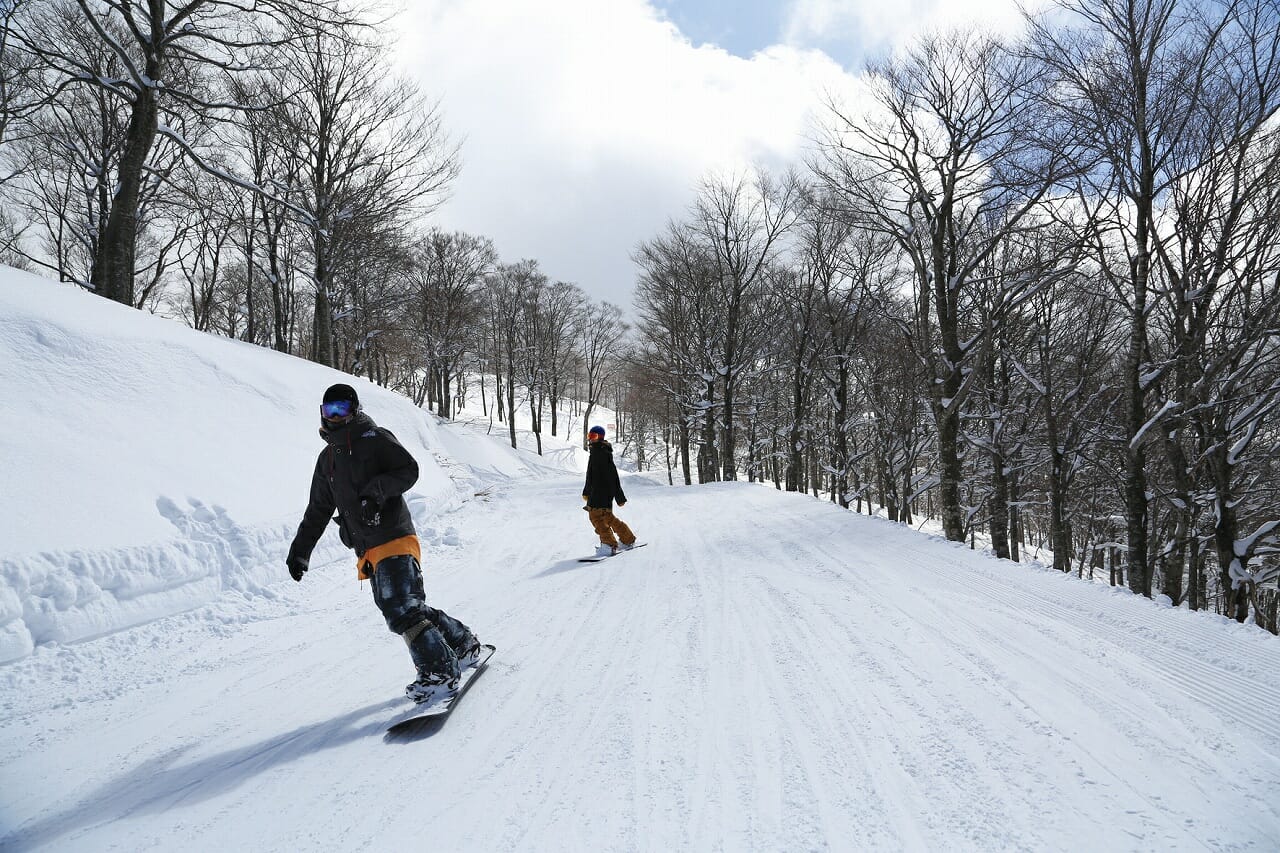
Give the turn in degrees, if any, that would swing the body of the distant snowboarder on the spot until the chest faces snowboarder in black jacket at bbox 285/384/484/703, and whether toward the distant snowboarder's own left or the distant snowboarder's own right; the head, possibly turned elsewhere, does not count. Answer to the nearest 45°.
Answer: approximately 45° to the distant snowboarder's own left

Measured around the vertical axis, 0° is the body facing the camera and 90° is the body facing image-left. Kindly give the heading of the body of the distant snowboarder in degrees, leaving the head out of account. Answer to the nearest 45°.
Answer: approximately 45°

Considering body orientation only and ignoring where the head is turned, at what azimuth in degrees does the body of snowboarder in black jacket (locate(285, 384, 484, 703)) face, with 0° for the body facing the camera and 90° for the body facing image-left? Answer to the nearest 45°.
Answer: approximately 45°

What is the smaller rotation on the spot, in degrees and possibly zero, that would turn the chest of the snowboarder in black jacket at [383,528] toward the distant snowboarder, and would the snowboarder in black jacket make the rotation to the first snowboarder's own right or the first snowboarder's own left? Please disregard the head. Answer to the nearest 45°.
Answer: approximately 180°
